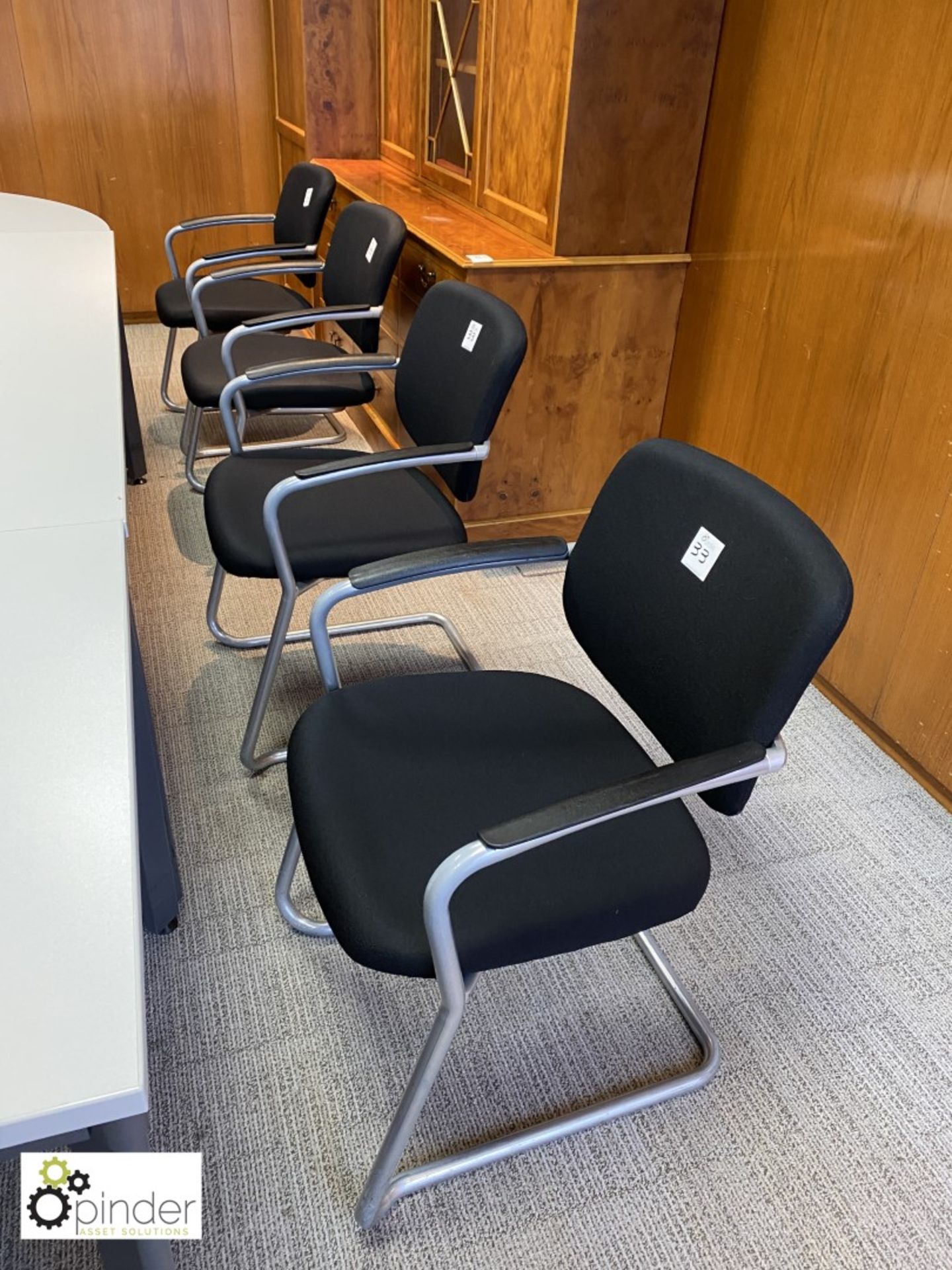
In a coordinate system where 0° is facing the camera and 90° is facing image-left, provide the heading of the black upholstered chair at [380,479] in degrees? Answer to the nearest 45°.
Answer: approximately 90°

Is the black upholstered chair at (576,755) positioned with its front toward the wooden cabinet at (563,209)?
no

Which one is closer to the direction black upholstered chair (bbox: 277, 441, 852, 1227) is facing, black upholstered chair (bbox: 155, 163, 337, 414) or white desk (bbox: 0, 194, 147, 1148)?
the white desk

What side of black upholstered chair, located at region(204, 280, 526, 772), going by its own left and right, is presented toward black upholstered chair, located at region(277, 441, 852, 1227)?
left

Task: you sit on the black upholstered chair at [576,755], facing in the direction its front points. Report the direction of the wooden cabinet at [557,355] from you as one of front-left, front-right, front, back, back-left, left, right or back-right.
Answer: back-right

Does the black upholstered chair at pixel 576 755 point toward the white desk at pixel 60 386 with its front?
no

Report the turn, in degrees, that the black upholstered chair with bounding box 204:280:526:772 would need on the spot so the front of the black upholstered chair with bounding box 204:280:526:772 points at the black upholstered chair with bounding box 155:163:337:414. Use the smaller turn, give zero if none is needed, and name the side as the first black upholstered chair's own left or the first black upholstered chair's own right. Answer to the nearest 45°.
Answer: approximately 90° to the first black upholstered chair's own right

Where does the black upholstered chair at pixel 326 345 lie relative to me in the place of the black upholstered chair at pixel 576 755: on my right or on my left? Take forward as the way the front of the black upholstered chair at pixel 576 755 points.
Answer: on my right

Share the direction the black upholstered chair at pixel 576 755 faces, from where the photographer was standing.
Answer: facing the viewer and to the left of the viewer

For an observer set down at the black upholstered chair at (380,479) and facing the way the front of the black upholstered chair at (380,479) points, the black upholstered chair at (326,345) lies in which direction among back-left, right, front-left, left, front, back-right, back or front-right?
right

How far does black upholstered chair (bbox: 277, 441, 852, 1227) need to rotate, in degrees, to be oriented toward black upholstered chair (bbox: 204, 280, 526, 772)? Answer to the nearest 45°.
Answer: approximately 90° to its right

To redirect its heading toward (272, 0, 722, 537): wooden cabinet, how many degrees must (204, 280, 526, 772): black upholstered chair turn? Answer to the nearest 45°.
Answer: approximately 135° to its right

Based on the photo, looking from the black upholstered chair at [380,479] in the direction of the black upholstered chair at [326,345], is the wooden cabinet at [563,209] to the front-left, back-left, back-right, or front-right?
front-right

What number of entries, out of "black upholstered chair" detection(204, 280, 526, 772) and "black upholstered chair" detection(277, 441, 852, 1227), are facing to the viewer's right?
0

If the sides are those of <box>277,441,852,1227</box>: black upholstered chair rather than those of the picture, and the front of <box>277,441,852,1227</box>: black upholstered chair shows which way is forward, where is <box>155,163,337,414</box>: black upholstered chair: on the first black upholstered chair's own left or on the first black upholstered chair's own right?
on the first black upholstered chair's own right
